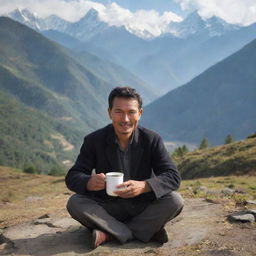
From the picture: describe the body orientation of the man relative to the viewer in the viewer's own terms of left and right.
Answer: facing the viewer

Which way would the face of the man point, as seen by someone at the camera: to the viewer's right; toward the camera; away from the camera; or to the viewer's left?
toward the camera

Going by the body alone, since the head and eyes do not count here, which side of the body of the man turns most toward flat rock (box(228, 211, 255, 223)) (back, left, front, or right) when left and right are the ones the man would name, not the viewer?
left
